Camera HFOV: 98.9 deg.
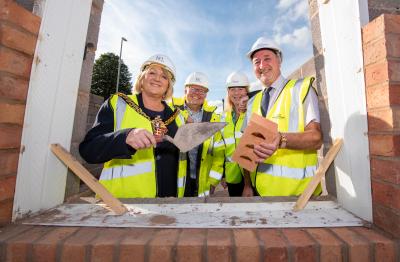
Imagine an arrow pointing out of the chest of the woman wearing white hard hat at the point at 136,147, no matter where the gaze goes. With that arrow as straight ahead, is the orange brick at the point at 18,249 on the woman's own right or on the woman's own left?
on the woman's own right

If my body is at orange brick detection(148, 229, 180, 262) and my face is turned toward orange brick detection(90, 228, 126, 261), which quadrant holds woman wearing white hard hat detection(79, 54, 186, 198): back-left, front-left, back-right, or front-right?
front-right

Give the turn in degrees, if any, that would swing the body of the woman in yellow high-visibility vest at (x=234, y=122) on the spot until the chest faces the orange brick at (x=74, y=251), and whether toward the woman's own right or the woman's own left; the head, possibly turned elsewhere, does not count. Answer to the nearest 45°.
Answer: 0° — they already face it

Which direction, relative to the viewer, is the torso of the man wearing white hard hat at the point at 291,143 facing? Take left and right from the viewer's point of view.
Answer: facing the viewer and to the left of the viewer

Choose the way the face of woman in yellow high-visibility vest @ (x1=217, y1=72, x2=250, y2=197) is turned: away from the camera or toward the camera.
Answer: toward the camera

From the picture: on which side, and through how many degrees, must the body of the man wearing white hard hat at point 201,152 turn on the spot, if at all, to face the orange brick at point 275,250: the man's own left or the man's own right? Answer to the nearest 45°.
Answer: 0° — they already face it

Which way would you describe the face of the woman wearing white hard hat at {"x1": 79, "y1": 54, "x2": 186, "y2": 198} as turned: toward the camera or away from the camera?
toward the camera

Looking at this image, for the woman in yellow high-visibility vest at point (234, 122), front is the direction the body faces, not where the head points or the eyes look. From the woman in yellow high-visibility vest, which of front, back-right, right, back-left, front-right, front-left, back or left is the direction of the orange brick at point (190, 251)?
front

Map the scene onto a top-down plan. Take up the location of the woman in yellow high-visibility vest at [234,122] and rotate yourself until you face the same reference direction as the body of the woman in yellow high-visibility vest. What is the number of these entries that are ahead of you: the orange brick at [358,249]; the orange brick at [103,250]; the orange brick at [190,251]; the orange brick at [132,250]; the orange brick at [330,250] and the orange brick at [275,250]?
6

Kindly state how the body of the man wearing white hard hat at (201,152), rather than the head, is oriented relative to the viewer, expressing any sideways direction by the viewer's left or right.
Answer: facing the viewer

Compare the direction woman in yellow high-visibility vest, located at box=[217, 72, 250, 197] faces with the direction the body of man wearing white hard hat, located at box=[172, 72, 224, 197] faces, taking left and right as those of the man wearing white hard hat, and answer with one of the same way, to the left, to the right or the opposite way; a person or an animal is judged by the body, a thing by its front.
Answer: the same way

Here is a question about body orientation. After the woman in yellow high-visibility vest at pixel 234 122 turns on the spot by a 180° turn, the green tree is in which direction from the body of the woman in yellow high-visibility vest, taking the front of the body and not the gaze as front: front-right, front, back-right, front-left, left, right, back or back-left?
front-left

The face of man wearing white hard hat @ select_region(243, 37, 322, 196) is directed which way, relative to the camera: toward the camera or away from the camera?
toward the camera

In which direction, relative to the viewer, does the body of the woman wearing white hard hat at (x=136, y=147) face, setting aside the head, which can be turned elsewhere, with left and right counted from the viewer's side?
facing the viewer and to the right of the viewer

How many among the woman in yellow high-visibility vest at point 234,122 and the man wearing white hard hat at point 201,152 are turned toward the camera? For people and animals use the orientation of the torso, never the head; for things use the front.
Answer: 2
